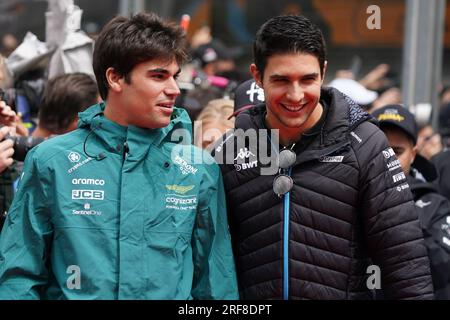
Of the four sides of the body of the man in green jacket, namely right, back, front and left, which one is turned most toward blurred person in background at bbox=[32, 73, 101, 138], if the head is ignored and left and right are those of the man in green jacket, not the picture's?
back

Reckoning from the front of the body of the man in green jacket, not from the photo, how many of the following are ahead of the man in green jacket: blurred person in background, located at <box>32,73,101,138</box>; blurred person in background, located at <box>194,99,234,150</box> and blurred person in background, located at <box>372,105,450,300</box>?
0

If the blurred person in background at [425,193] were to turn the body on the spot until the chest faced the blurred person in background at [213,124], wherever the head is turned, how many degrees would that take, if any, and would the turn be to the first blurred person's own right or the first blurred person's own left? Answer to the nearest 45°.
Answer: approximately 45° to the first blurred person's own right

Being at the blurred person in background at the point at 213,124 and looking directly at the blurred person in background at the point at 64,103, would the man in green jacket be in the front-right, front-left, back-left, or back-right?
front-left

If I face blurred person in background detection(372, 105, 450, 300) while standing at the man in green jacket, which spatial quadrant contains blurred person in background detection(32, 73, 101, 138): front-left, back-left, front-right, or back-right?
front-left

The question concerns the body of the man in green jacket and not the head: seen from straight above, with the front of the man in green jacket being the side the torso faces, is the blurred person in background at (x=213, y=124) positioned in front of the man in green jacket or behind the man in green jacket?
behind

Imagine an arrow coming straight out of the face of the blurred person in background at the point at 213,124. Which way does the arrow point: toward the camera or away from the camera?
toward the camera

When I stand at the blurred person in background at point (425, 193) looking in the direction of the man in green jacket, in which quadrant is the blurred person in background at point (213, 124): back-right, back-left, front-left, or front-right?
front-right

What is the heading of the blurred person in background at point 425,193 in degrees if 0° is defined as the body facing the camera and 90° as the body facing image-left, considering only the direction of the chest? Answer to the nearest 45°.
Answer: approximately 45°

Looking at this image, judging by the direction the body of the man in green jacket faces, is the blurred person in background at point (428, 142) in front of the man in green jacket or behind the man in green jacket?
behind

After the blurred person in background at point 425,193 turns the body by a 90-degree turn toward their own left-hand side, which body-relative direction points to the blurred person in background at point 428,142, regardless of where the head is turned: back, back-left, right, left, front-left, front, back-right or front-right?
back-left

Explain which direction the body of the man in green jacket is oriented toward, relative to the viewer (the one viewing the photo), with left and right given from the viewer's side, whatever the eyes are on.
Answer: facing the viewer

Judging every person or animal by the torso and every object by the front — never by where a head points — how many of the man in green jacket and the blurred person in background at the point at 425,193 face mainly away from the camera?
0
